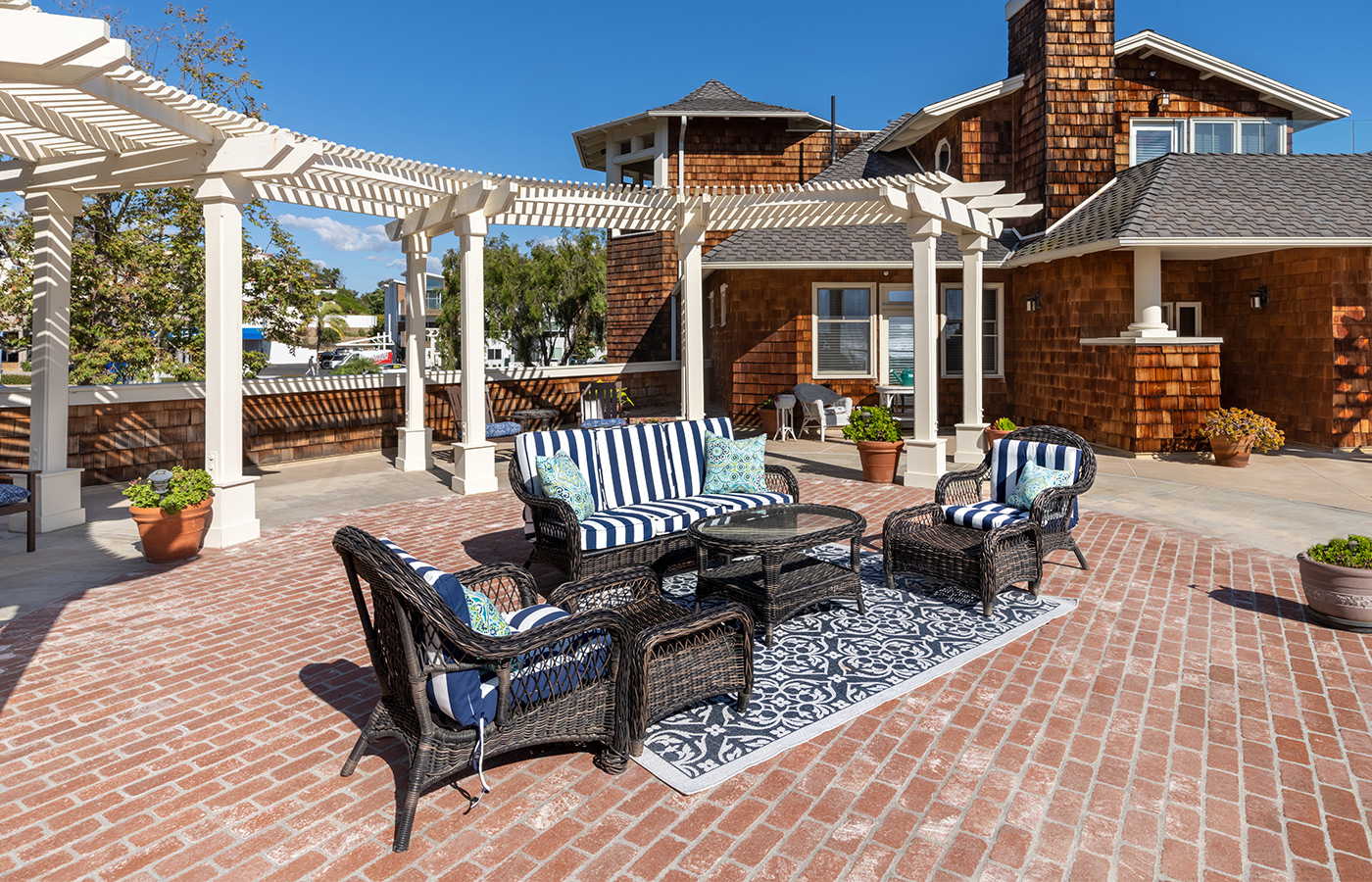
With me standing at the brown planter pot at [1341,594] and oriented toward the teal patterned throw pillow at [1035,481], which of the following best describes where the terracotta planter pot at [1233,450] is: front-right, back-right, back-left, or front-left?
front-right

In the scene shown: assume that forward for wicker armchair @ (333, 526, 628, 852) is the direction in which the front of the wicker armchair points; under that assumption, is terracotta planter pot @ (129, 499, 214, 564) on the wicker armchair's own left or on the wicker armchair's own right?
on the wicker armchair's own left

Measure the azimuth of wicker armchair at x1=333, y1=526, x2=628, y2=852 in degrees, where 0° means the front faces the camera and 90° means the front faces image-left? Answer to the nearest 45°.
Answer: approximately 225°

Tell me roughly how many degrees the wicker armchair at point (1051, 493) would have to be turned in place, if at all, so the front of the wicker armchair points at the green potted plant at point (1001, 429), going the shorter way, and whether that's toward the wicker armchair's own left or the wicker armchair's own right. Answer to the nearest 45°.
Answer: approximately 135° to the wicker armchair's own right

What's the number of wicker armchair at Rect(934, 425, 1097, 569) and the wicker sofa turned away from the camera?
0

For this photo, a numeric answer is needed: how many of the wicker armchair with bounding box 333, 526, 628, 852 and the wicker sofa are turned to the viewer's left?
0

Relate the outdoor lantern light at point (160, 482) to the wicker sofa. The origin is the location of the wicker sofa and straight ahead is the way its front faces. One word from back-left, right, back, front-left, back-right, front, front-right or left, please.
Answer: back-right

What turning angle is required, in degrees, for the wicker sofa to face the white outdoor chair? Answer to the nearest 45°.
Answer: approximately 135° to its left

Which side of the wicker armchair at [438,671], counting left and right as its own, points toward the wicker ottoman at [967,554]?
front

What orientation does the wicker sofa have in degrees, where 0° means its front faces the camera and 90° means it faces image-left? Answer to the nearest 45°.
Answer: approximately 315°

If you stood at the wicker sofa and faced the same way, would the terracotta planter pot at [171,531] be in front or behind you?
behind

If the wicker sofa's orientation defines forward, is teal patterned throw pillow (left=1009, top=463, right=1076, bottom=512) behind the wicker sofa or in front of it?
in front

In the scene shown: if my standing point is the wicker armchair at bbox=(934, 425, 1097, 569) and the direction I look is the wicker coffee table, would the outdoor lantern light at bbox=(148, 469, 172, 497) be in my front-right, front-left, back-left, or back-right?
front-right

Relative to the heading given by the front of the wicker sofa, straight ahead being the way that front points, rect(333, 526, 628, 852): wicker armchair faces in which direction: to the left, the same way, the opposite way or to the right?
to the left
